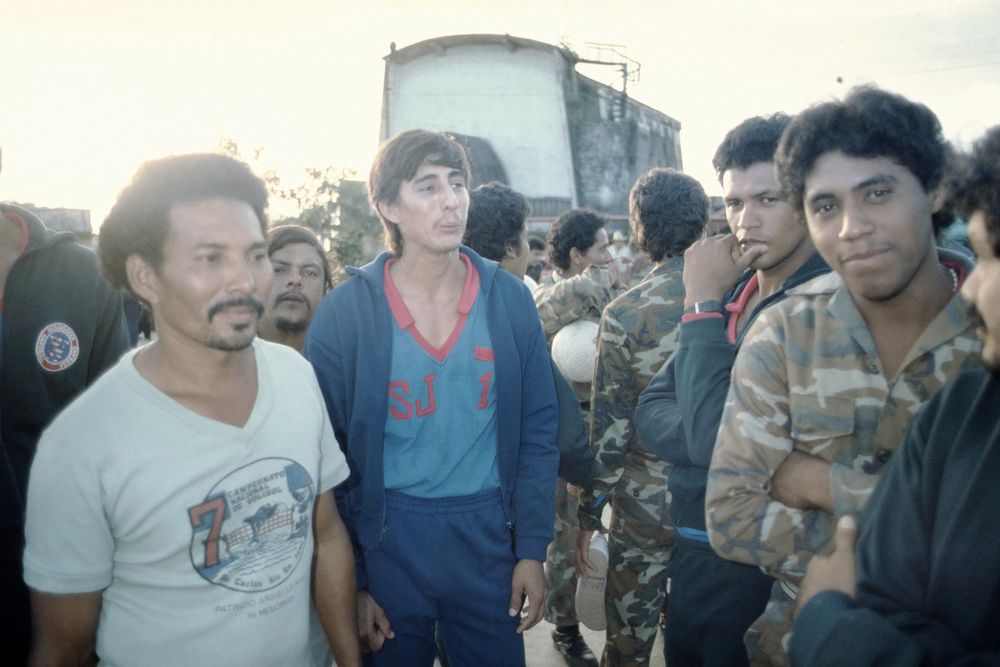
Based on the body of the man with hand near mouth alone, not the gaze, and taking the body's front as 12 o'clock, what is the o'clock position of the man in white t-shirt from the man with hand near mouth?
The man in white t-shirt is roughly at 12 o'clock from the man with hand near mouth.

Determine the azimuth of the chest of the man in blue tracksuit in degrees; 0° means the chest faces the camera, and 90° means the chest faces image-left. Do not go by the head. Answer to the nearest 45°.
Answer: approximately 0°

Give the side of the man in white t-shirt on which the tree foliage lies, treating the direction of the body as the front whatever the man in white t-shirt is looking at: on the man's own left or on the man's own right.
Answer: on the man's own left

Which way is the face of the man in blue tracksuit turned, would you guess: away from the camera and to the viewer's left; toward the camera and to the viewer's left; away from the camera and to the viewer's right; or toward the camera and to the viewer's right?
toward the camera and to the viewer's right

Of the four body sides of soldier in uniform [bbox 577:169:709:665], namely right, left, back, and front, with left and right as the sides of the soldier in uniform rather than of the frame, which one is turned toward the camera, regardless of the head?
back

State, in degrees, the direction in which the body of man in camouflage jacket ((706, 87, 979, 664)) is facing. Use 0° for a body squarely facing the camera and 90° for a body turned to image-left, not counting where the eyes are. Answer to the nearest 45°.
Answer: approximately 0°

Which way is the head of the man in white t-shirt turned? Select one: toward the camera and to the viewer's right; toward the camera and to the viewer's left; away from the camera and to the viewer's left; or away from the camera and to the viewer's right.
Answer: toward the camera and to the viewer's right

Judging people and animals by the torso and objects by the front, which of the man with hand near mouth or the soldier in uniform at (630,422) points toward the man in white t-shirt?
the man with hand near mouth
